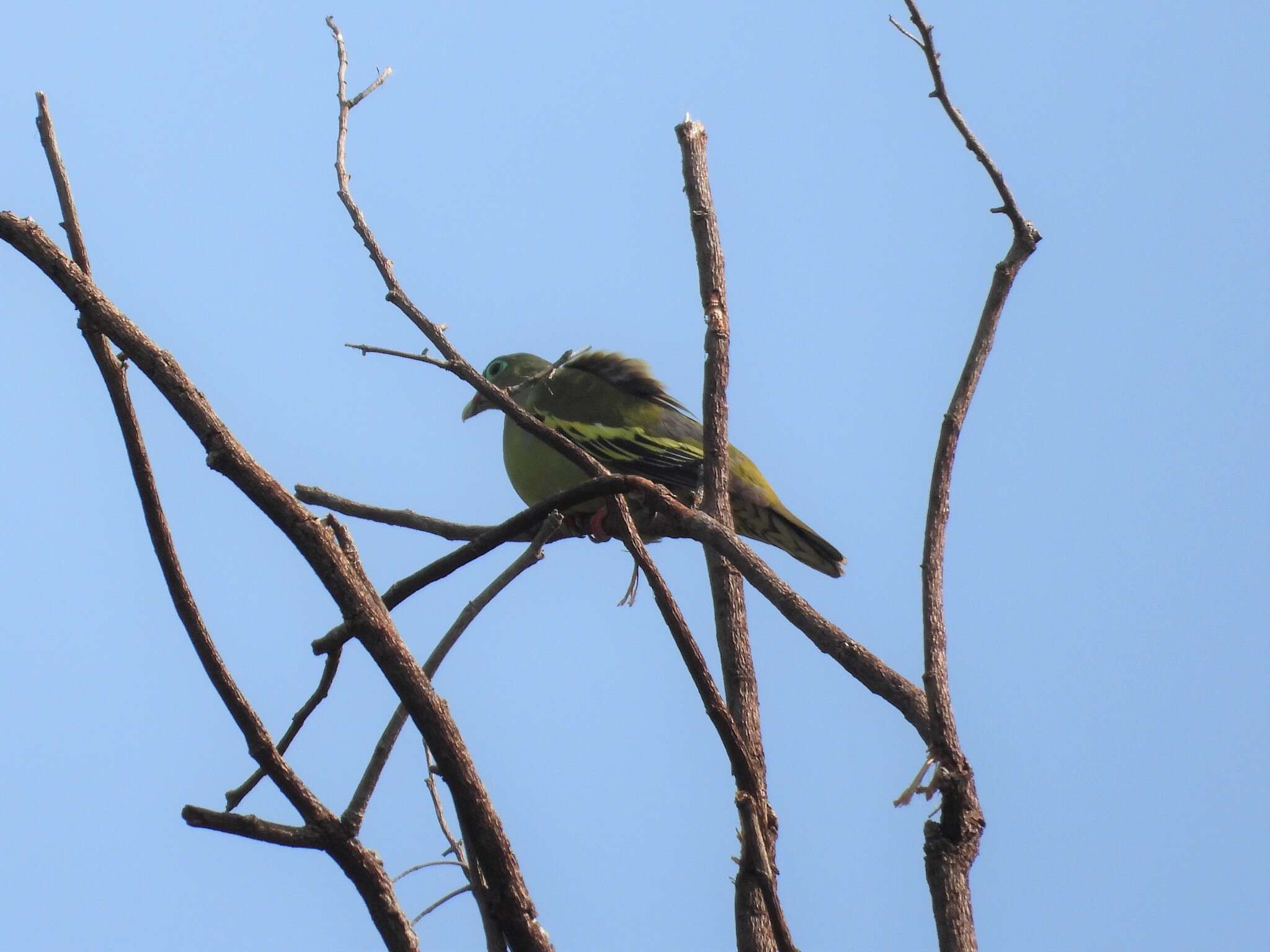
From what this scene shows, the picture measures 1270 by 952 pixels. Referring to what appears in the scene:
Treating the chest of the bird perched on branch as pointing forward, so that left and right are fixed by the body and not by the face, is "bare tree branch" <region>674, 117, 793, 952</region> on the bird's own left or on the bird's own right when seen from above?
on the bird's own left

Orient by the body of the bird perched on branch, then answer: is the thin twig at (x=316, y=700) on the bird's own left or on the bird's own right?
on the bird's own left

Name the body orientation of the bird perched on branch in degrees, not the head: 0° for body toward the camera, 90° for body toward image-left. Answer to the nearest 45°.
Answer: approximately 90°

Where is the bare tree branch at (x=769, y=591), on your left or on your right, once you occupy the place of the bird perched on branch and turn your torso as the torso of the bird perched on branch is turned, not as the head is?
on your left
